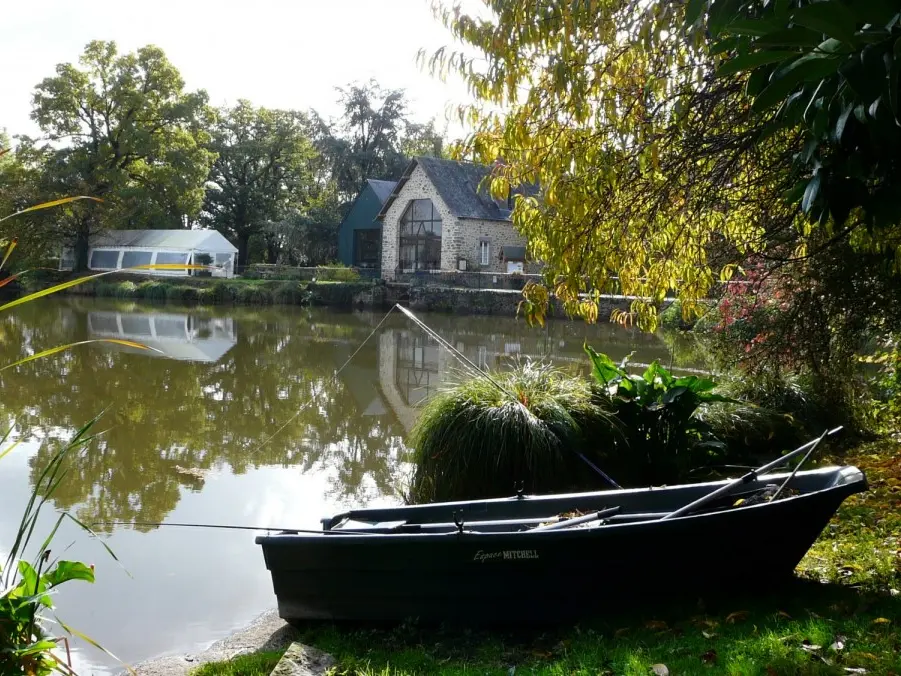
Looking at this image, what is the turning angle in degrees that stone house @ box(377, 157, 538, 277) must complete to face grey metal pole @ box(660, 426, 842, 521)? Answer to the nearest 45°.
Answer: approximately 45° to its left

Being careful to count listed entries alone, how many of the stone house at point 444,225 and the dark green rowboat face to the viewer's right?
1

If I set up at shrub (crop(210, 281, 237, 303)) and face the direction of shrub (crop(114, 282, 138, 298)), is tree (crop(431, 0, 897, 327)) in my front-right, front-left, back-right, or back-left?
back-left

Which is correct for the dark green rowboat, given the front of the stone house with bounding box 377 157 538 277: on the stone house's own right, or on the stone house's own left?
on the stone house's own left

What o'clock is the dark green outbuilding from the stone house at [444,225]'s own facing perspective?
The dark green outbuilding is roughly at 3 o'clock from the stone house.

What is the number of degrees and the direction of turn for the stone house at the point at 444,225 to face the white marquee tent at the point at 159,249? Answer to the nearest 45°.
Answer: approximately 45° to its right

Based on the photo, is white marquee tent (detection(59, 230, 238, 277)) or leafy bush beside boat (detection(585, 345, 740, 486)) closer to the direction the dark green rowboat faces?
the leafy bush beside boat

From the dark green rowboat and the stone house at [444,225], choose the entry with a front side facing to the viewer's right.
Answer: the dark green rowboat

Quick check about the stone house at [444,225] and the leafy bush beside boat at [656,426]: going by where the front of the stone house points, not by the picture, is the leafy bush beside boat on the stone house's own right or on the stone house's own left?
on the stone house's own left

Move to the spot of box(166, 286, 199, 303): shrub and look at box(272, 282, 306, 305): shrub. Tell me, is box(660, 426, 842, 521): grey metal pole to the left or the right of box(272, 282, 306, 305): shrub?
right

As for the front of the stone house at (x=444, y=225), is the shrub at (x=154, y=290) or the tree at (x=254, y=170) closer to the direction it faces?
the shrub

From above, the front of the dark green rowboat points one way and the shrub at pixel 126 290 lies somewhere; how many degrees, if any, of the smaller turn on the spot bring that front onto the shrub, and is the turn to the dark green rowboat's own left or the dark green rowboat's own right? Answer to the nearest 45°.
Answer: approximately 135° to the dark green rowboat's own left

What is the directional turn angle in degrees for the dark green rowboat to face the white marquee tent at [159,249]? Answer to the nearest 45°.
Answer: approximately 135° to its left

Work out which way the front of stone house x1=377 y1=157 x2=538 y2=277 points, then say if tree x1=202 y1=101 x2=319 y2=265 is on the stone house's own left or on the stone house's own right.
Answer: on the stone house's own right

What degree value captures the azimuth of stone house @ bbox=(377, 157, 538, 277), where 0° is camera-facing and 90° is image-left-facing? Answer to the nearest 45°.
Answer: approximately 45°

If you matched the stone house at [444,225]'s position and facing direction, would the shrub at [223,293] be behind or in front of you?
in front

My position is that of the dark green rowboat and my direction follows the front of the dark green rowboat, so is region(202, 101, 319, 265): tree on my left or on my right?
on my left

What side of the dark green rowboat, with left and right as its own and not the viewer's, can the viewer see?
right
